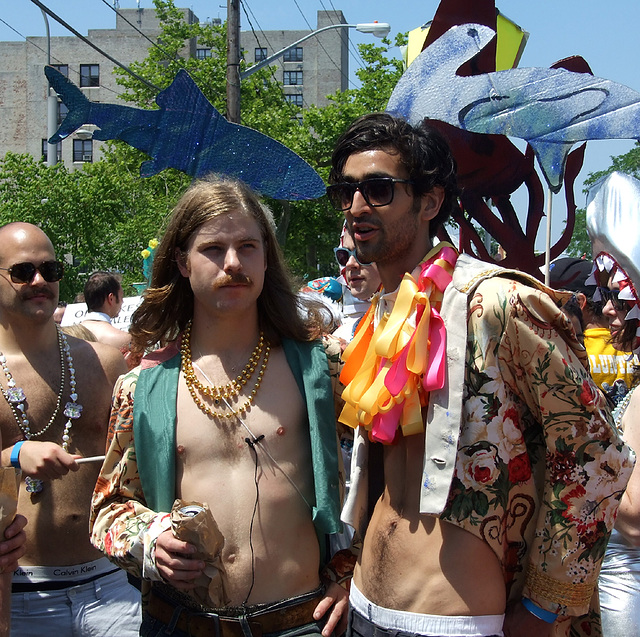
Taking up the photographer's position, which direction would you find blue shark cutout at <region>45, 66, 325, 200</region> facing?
facing to the right of the viewer

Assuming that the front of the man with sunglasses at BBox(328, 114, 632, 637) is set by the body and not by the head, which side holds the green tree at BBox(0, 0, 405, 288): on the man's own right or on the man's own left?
on the man's own right

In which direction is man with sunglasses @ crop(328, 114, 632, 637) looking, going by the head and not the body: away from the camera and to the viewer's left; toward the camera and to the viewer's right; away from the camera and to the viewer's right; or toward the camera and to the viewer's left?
toward the camera and to the viewer's left

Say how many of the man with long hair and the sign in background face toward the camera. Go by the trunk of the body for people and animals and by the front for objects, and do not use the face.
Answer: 2

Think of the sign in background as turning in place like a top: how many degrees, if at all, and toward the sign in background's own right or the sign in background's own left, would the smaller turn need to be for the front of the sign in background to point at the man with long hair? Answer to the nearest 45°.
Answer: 0° — it already faces them

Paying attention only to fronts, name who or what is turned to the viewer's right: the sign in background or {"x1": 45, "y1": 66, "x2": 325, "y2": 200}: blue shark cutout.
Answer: the blue shark cutout

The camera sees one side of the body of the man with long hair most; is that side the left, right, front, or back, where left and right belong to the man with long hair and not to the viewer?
front

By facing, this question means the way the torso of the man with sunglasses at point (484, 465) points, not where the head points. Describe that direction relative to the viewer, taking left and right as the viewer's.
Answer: facing the viewer and to the left of the viewer

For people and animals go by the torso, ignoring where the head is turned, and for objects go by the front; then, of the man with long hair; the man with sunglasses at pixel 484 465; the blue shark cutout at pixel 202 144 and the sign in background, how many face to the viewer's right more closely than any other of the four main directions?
1

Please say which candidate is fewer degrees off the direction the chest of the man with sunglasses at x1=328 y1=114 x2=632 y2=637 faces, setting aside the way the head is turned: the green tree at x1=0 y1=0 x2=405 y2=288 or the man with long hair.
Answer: the man with long hair
